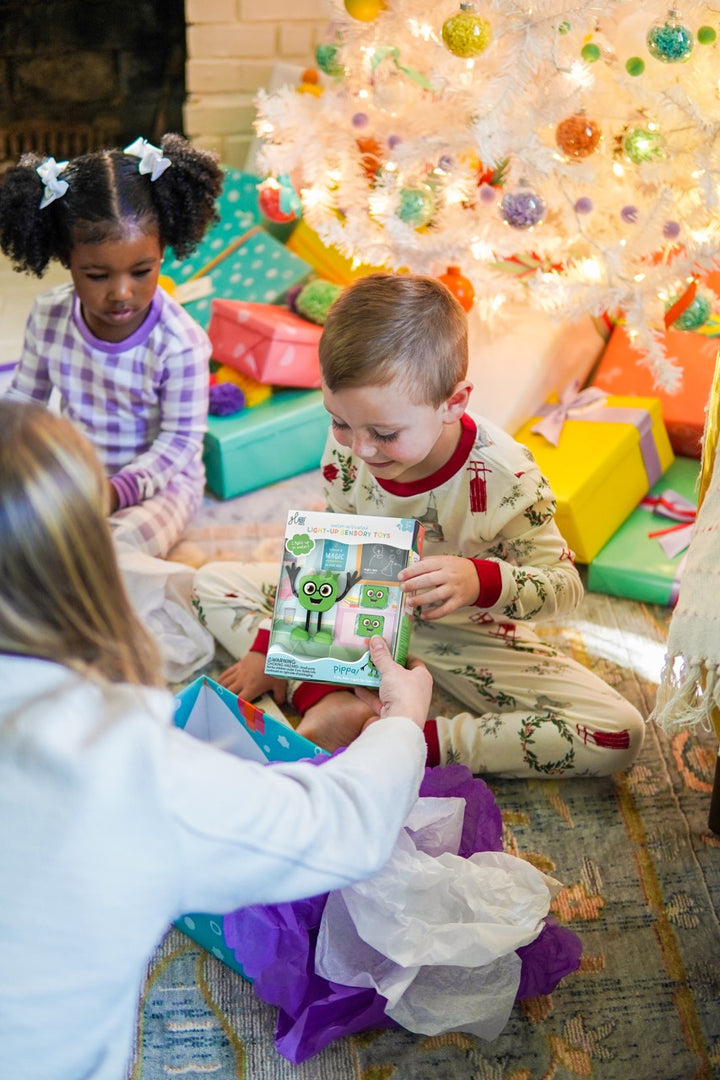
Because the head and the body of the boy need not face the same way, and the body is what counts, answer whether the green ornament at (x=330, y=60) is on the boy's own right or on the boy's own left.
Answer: on the boy's own right

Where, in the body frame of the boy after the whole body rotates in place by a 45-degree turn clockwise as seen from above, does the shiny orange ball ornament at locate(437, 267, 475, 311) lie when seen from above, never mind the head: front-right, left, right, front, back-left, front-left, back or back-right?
right

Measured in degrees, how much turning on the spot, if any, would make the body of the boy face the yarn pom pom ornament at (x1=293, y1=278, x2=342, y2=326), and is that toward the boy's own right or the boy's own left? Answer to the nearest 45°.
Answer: approximately 135° to the boy's own right

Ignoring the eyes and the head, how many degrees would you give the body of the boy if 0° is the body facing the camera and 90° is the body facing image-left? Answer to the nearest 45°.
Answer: approximately 45°

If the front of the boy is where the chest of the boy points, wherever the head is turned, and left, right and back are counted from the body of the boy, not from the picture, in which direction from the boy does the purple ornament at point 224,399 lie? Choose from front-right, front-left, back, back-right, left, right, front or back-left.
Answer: right

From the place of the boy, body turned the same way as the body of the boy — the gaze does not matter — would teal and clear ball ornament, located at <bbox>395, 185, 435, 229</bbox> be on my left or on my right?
on my right

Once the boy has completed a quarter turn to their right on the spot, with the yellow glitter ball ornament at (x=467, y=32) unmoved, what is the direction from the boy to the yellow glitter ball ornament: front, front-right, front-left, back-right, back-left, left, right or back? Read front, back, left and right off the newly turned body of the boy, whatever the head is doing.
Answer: front-right

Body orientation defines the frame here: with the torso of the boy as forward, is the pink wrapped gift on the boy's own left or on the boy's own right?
on the boy's own right

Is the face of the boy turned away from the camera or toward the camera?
toward the camera
